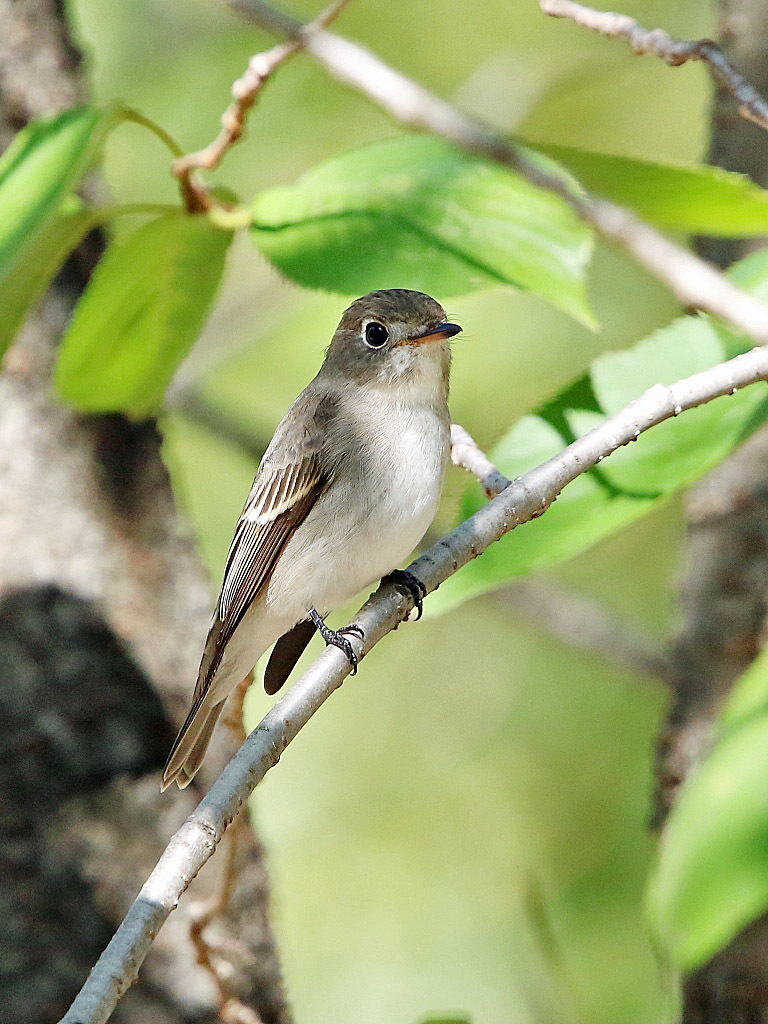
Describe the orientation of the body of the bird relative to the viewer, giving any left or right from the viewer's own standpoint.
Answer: facing the viewer and to the right of the viewer

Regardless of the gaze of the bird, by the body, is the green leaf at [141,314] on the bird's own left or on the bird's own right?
on the bird's own right

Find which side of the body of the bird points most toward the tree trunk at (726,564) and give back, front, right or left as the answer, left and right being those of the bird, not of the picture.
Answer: left

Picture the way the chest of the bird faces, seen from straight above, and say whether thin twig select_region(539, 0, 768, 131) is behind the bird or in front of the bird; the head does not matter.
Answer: in front

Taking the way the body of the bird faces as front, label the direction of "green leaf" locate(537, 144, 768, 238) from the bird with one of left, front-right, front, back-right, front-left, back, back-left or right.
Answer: front

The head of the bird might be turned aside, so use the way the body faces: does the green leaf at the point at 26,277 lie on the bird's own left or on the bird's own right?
on the bird's own right
